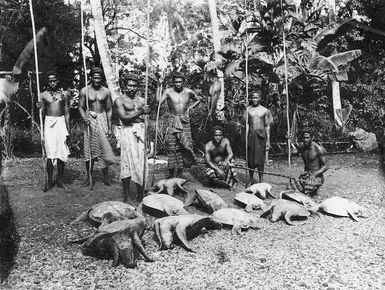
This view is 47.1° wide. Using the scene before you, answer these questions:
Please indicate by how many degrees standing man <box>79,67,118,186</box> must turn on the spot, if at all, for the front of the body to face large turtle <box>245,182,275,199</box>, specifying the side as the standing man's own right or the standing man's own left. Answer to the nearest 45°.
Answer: approximately 90° to the standing man's own left

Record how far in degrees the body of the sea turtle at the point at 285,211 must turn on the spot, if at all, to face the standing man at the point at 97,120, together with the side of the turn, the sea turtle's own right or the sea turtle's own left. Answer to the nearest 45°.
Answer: approximately 45° to the sea turtle's own right

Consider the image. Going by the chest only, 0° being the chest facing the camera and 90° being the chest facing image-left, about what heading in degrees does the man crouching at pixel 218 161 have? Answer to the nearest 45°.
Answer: approximately 0°

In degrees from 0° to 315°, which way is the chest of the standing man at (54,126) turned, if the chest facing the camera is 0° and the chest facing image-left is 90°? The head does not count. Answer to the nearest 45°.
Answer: approximately 0°
